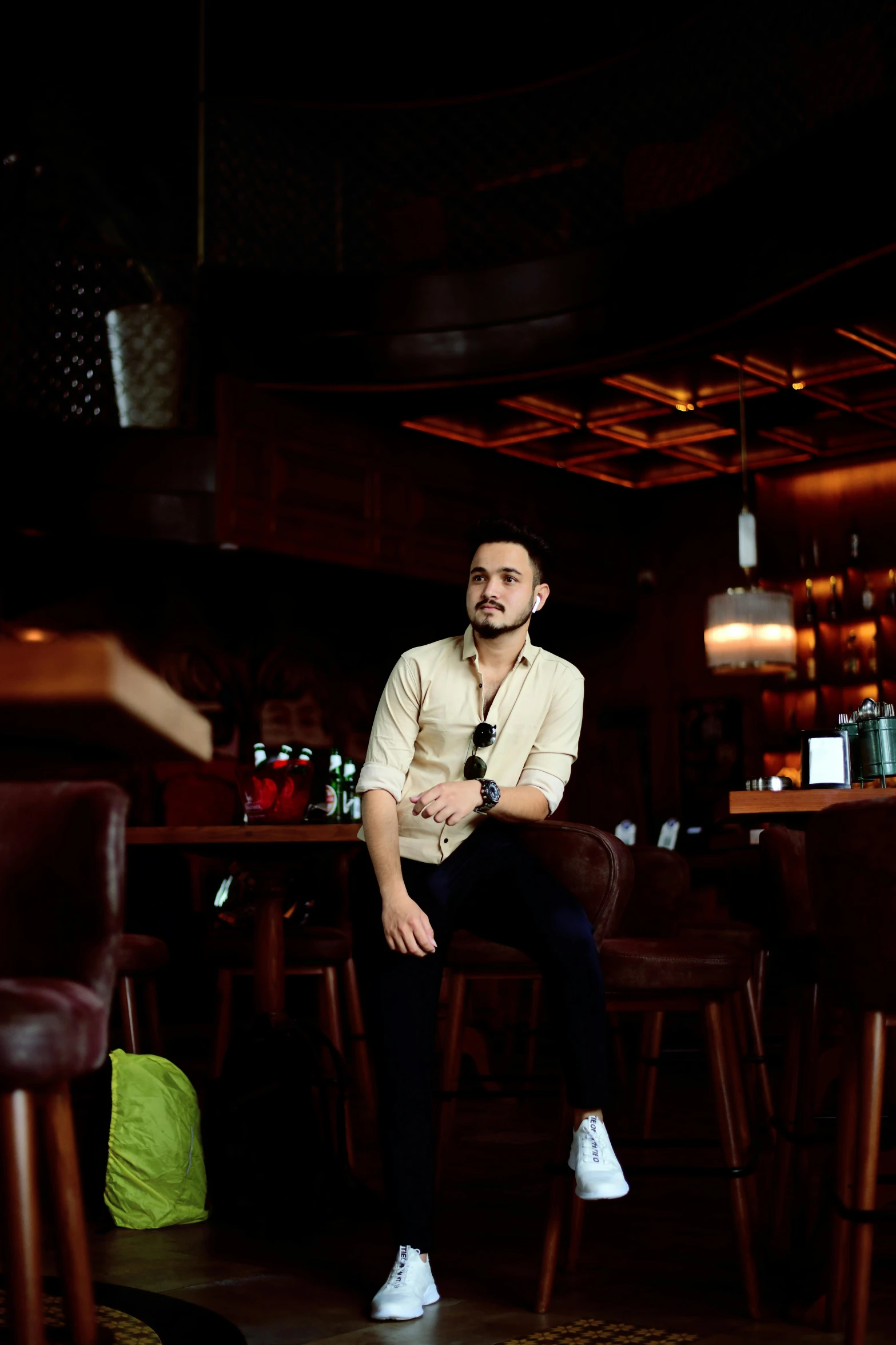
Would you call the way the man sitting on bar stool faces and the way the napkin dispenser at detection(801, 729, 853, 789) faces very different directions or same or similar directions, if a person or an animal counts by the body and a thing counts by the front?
same or similar directions

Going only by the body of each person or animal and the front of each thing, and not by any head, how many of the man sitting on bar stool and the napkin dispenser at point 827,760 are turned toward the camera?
2

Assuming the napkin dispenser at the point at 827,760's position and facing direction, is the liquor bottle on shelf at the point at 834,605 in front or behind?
behind

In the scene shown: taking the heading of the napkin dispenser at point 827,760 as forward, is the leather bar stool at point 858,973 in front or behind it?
in front

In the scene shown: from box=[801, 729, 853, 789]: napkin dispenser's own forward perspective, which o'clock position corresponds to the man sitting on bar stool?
The man sitting on bar stool is roughly at 1 o'clock from the napkin dispenser.

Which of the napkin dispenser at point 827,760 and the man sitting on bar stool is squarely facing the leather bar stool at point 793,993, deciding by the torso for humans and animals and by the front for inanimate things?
the napkin dispenser

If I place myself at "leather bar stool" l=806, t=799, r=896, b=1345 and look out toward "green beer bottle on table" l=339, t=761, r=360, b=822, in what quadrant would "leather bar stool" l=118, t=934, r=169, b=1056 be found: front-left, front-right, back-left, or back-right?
front-left

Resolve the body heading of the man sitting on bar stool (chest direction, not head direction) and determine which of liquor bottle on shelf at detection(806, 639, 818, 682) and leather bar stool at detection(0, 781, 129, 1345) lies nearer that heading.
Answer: the leather bar stool

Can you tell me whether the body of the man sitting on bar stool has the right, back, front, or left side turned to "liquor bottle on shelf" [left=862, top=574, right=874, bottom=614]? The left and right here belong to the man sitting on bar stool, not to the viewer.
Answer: back

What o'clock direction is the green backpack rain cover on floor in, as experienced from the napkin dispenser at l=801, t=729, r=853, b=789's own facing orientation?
The green backpack rain cover on floor is roughly at 2 o'clock from the napkin dispenser.

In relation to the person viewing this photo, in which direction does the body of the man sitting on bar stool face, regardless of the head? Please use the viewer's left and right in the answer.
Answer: facing the viewer
